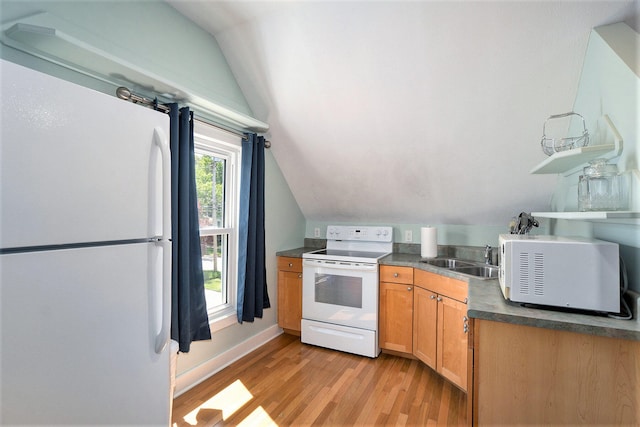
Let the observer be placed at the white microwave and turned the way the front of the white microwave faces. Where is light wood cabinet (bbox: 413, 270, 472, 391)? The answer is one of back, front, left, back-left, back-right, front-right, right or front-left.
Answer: front-right

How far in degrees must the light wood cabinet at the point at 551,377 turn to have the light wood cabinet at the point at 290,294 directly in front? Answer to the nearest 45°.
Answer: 0° — it already faces it

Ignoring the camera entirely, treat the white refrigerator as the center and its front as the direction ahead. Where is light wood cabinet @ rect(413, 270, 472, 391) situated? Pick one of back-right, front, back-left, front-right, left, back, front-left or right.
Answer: front-left

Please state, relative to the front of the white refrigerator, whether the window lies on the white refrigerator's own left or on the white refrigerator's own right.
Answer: on the white refrigerator's own left

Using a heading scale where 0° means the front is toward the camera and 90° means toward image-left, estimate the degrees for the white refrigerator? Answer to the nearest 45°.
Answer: approximately 315°

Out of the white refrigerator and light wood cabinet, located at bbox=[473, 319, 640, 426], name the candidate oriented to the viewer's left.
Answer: the light wood cabinet

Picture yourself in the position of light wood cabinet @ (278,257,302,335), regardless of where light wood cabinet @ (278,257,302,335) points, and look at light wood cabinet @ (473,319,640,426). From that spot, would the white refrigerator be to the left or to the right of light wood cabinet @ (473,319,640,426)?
right

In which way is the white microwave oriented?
to the viewer's left

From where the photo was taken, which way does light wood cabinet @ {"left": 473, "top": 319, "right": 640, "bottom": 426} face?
to the viewer's left

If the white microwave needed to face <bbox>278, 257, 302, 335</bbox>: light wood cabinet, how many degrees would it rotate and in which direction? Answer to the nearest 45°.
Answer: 0° — it already faces it
